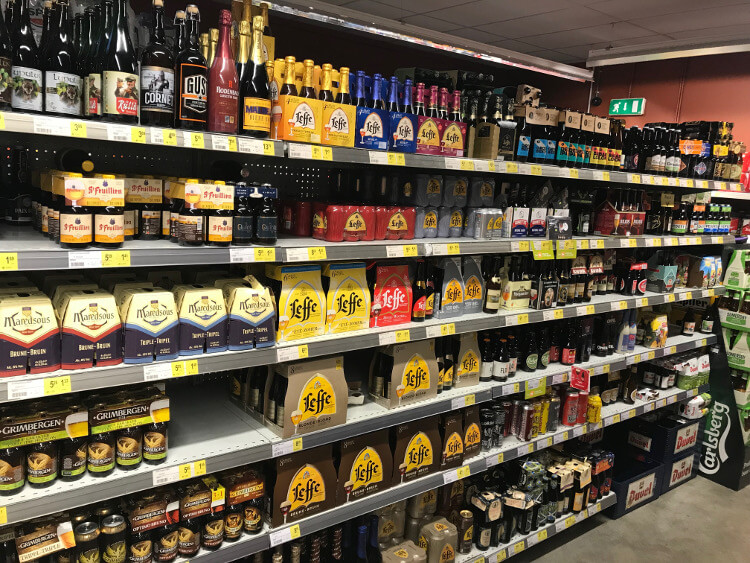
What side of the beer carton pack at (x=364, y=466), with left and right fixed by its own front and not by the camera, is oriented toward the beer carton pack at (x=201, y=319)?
right

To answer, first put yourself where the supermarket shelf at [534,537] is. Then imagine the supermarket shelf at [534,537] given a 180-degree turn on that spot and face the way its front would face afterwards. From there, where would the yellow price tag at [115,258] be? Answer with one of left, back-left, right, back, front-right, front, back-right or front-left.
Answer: left

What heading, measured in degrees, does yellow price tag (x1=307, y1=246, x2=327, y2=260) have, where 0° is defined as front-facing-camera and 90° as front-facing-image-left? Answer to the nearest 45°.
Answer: approximately 0°
